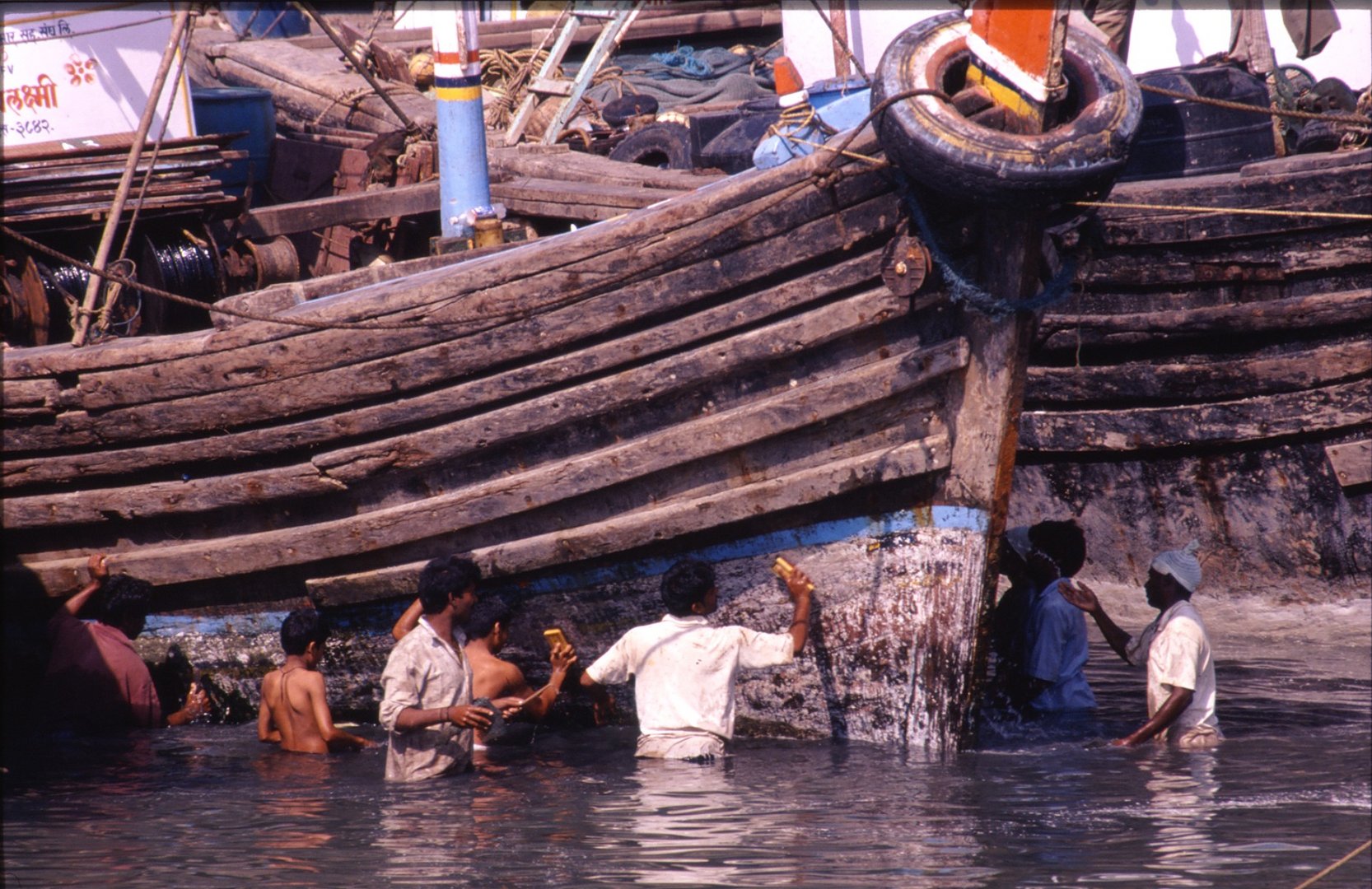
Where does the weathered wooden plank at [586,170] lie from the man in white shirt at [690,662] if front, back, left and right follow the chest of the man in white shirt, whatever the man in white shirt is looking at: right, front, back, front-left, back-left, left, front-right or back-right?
front

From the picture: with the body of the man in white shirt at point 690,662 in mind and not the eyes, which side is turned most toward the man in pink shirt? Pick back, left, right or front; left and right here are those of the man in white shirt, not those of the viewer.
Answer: left

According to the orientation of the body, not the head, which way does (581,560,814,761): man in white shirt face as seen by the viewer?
away from the camera

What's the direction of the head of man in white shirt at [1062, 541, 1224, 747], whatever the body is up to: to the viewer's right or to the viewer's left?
to the viewer's left

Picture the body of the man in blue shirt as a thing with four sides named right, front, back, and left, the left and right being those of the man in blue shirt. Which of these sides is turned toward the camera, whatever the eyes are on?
left

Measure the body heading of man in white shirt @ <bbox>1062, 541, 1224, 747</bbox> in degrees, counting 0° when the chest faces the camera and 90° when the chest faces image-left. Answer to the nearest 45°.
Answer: approximately 90°

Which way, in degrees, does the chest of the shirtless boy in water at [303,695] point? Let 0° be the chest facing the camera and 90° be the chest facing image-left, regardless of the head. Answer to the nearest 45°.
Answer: approximately 225°

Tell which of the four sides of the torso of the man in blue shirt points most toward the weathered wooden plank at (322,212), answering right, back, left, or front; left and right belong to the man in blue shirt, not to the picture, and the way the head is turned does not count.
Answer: front

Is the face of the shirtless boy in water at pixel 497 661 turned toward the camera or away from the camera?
away from the camera

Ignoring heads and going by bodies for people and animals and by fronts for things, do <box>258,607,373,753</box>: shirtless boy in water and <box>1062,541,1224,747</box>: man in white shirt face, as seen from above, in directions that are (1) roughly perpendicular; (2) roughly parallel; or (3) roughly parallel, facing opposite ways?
roughly perpendicular

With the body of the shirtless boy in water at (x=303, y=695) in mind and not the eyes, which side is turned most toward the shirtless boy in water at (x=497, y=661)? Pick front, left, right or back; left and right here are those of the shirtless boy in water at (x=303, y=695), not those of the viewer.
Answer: right

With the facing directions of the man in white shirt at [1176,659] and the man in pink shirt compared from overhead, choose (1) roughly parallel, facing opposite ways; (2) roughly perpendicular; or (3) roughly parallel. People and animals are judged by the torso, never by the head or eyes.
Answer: roughly perpendicular

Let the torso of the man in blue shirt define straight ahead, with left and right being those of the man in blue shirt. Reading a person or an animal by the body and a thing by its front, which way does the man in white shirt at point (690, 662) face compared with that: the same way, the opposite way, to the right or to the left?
to the right

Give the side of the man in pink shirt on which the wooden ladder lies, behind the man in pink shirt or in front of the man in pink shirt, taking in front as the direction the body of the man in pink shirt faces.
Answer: in front

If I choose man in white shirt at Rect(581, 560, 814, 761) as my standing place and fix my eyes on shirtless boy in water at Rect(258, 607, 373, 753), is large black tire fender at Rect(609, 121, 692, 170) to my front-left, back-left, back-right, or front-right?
front-right

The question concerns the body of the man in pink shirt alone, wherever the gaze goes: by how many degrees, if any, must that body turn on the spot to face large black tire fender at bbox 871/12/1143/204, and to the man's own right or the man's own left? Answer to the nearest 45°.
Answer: approximately 90° to the man's own right
